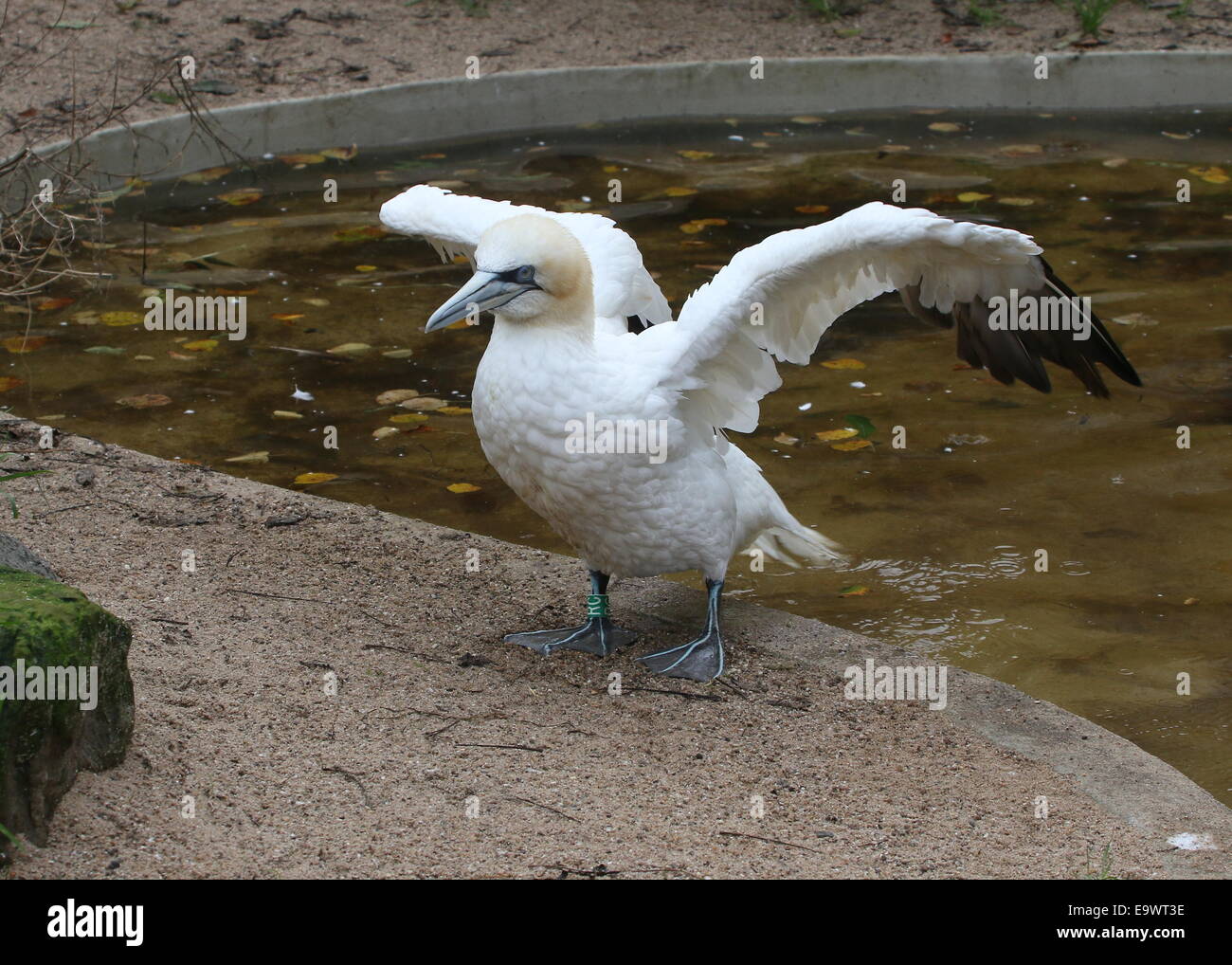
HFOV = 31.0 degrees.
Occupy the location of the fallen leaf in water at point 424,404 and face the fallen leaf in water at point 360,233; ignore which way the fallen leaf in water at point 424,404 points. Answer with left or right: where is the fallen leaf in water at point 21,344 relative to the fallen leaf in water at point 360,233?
left

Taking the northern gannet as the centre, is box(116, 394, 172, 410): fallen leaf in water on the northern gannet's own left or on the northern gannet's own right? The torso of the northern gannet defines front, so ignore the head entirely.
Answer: on the northern gannet's own right

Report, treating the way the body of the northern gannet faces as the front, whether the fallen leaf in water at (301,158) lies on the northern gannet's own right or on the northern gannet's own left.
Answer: on the northern gannet's own right

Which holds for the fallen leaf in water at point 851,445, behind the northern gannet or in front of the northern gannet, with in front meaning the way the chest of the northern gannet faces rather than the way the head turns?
behind

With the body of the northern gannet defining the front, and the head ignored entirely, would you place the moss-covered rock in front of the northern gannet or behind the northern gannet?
in front

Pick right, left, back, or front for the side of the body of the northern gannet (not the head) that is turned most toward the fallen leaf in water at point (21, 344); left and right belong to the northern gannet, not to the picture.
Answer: right

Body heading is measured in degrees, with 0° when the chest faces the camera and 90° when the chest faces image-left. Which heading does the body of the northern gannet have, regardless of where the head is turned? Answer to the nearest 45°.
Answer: approximately 45°

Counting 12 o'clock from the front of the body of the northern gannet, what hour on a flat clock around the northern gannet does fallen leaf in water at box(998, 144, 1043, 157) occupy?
The fallen leaf in water is roughly at 5 o'clock from the northern gannet.

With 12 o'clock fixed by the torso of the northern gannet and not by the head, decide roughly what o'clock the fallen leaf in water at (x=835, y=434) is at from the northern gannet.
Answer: The fallen leaf in water is roughly at 5 o'clock from the northern gannet.

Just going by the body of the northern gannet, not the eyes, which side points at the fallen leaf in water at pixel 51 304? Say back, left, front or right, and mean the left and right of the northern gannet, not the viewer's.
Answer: right
